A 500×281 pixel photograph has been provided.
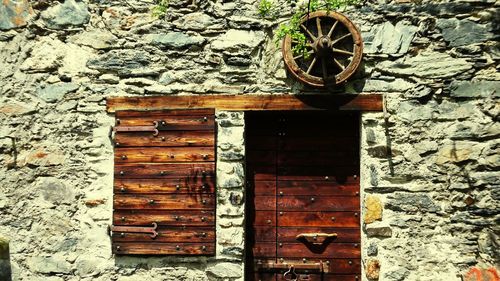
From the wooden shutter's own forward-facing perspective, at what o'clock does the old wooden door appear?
The old wooden door is roughly at 9 o'clock from the wooden shutter.

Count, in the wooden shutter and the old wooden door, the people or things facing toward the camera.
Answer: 2

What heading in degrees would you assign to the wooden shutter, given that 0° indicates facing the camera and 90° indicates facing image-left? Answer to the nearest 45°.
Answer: approximately 0°

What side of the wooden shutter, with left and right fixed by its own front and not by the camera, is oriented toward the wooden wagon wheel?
left

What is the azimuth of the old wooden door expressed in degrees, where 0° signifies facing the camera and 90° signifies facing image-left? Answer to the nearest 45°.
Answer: approximately 0°
